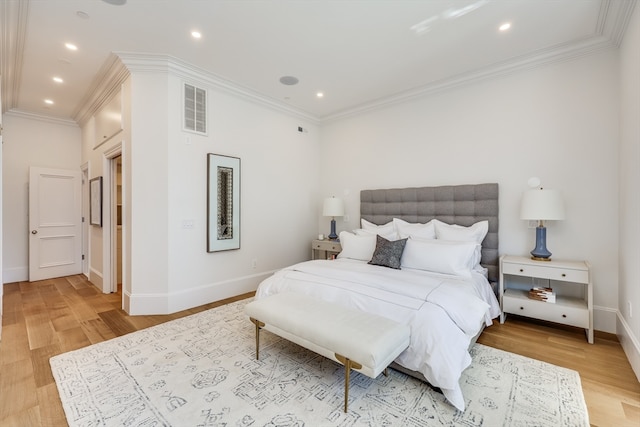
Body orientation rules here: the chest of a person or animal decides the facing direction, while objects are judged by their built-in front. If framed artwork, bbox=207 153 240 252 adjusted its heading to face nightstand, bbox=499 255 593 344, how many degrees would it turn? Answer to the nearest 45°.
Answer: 0° — it already faces it

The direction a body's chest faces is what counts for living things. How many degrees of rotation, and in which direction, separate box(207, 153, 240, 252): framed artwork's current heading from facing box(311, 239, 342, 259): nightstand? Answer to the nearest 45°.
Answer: approximately 45° to its left

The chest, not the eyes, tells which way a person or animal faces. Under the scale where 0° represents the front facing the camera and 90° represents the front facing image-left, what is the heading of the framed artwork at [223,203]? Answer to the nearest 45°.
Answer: approximately 315°

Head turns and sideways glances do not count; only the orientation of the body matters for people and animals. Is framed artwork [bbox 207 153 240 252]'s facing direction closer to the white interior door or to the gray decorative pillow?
the gray decorative pillow

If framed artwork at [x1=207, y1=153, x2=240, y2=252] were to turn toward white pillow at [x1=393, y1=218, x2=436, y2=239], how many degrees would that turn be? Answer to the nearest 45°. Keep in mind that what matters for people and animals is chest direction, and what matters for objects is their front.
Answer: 0° — it already faces it

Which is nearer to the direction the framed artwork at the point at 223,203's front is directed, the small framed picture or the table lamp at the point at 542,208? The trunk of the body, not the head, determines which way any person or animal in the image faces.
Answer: the table lamp

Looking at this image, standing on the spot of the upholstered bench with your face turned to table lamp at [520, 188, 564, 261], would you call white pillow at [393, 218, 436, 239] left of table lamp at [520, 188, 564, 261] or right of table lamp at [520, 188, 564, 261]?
left

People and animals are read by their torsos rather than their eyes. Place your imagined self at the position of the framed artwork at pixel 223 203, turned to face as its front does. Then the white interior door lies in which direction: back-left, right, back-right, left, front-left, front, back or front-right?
back

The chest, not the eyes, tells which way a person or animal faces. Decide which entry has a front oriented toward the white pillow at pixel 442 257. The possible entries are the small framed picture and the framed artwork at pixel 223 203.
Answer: the framed artwork
